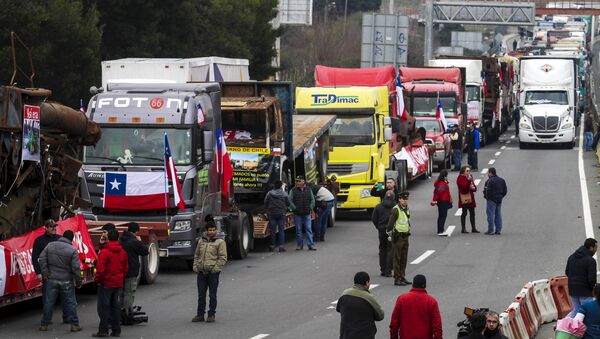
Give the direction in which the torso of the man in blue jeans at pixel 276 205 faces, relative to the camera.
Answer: away from the camera

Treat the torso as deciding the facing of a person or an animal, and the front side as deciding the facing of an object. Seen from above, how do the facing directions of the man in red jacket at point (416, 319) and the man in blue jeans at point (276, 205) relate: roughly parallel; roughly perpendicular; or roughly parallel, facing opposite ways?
roughly parallel

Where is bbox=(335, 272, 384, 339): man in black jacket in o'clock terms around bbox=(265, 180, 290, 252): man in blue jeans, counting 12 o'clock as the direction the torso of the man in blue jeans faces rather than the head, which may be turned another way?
The man in black jacket is roughly at 6 o'clock from the man in blue jeans.

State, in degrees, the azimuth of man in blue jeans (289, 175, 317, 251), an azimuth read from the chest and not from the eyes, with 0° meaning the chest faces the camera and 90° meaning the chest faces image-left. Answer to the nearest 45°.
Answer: approximately 0°

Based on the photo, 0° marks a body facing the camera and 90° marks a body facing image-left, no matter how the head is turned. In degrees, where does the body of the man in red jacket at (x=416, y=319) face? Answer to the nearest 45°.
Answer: approximately 180°

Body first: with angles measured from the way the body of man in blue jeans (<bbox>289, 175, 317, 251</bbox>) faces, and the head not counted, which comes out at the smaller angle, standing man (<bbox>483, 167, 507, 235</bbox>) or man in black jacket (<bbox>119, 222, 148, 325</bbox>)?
the man in black jacket

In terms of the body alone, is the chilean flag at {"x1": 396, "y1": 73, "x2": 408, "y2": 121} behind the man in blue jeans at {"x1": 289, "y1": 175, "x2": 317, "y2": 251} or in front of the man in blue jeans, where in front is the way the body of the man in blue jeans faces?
behind
